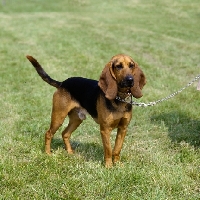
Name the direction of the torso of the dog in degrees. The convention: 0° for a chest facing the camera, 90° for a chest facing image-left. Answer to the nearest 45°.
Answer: approximately 315°
